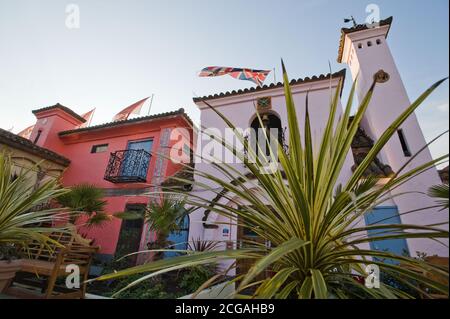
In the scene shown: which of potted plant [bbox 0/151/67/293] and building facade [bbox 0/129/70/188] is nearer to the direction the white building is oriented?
the potted plant

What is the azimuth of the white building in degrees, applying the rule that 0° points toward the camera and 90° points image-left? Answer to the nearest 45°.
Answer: approximately 0°

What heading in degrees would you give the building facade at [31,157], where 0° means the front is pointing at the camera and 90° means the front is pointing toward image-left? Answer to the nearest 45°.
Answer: approximately 315°

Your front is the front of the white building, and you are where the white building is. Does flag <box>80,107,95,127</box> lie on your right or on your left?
on your right
